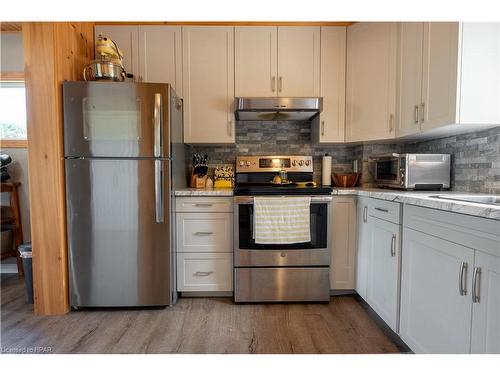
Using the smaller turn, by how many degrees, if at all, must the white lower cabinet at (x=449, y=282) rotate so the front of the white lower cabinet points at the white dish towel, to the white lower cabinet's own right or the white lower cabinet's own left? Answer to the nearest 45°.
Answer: approximately 45° to the white lower cabinet's own right

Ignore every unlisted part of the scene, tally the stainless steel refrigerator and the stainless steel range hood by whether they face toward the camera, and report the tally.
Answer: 2

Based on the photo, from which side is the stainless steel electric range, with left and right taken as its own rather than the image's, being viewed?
front

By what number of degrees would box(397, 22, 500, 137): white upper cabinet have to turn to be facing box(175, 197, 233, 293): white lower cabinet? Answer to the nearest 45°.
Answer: approximately 45° to its right

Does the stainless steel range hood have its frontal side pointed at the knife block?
no

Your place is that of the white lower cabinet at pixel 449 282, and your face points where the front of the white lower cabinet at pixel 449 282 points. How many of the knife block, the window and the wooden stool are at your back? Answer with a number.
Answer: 0

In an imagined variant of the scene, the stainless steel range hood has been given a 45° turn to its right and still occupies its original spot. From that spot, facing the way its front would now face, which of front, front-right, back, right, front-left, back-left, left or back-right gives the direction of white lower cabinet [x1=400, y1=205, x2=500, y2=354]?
left

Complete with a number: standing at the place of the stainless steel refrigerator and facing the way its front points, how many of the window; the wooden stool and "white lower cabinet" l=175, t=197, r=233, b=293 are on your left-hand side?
1

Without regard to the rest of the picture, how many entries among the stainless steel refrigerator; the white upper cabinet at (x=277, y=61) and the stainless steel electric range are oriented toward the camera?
3

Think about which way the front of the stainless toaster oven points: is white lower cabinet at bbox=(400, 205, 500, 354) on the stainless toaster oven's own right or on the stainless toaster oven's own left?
on the stainless toaster oven's own left

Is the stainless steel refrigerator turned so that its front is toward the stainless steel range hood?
no

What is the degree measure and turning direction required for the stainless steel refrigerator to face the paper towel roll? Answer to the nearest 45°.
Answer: approximately 90° to its left

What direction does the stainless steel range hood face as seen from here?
toward the camera

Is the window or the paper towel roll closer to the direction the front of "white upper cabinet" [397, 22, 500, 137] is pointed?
the window

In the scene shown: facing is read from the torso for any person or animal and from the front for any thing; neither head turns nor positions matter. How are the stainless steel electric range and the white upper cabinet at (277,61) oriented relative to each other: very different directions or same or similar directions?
same or similar directions

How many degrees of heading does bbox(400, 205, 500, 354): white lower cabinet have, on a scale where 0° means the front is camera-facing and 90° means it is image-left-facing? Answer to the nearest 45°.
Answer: approximately 45°

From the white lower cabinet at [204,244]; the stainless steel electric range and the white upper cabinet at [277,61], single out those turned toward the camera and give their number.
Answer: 3

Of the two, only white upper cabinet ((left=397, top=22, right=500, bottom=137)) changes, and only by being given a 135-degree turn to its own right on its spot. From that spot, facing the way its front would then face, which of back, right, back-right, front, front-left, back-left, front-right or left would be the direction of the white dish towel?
left
